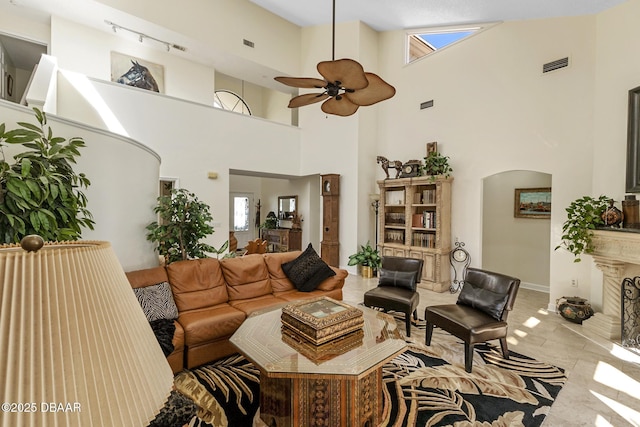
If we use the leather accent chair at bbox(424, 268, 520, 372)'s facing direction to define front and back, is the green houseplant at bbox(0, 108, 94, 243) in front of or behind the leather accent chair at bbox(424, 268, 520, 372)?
in front

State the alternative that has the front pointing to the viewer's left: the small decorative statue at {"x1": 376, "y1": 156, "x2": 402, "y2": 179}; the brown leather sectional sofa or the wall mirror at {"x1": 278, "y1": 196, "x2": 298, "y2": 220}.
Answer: the small decorative statue

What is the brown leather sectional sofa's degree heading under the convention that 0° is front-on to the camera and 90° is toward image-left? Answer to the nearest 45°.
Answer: approximately 315°

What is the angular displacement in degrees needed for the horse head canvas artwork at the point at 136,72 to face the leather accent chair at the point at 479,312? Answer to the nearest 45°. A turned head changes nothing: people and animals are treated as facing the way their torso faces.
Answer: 0° — it already faces it

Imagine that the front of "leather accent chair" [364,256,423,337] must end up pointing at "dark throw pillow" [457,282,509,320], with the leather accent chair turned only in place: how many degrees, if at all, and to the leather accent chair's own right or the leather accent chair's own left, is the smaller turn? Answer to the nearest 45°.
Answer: approximately 90° to the leather accent chair's own left

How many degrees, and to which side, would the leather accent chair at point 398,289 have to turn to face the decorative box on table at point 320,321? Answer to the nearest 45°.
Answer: approximately 45° to its left

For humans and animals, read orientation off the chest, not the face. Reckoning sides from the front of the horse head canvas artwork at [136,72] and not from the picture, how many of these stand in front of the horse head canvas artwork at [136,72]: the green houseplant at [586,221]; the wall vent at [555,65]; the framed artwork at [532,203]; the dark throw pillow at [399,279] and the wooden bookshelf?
5

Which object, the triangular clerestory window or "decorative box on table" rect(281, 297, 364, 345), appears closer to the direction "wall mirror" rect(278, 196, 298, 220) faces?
the decorative box on table

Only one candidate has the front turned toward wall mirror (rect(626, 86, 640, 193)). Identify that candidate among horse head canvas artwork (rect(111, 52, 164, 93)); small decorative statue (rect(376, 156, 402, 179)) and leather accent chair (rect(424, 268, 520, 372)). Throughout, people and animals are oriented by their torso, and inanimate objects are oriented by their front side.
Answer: the horse head canvas artwork

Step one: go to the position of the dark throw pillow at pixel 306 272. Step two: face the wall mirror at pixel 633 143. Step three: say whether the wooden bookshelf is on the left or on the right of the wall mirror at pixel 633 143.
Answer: left

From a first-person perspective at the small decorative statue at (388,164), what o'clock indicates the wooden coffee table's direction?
The wooden coffee table is roughly at 9 o'clock from the small decorative statue.

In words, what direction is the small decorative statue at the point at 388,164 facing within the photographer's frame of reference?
facing to the left of the viewer

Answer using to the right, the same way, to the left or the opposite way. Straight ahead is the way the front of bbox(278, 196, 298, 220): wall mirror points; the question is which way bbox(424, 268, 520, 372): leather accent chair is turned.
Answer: to the right

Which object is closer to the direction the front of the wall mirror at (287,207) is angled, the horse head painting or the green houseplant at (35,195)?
the green houseplant

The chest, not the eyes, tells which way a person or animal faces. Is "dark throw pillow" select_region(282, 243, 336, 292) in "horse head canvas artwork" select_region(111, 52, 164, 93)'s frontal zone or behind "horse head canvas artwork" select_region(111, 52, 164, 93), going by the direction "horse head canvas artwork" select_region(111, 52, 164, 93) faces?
frontal zone
